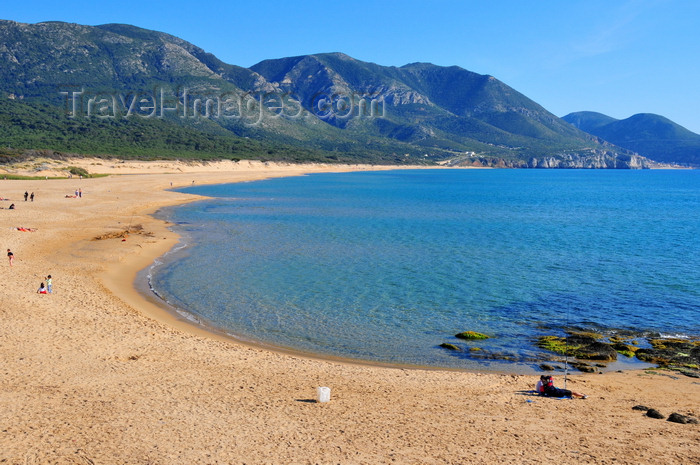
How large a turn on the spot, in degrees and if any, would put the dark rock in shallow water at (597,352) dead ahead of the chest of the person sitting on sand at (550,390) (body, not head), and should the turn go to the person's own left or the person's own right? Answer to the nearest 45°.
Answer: approximately 90° to the person's own left

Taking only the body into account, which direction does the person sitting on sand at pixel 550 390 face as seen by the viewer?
to the viewer's right

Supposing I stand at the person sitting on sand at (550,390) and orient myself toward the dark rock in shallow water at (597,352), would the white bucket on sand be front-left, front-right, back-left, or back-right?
back-left

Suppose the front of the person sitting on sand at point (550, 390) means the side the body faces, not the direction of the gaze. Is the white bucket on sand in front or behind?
behind

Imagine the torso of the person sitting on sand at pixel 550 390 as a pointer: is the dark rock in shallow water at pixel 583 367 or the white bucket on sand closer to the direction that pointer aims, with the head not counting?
the dark rock in shallow water

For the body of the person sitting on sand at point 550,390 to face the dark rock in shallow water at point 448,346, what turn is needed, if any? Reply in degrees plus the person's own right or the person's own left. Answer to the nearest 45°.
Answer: approximately 135° to the person's own left

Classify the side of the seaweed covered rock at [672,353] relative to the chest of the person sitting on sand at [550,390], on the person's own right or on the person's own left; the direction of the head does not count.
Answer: on the person's own left

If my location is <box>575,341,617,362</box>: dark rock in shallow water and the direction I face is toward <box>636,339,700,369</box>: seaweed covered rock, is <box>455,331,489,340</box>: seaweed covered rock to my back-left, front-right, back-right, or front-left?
back-left
